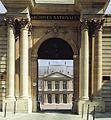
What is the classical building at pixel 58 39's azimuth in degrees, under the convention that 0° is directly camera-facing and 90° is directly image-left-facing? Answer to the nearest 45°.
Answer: approximately 0°
